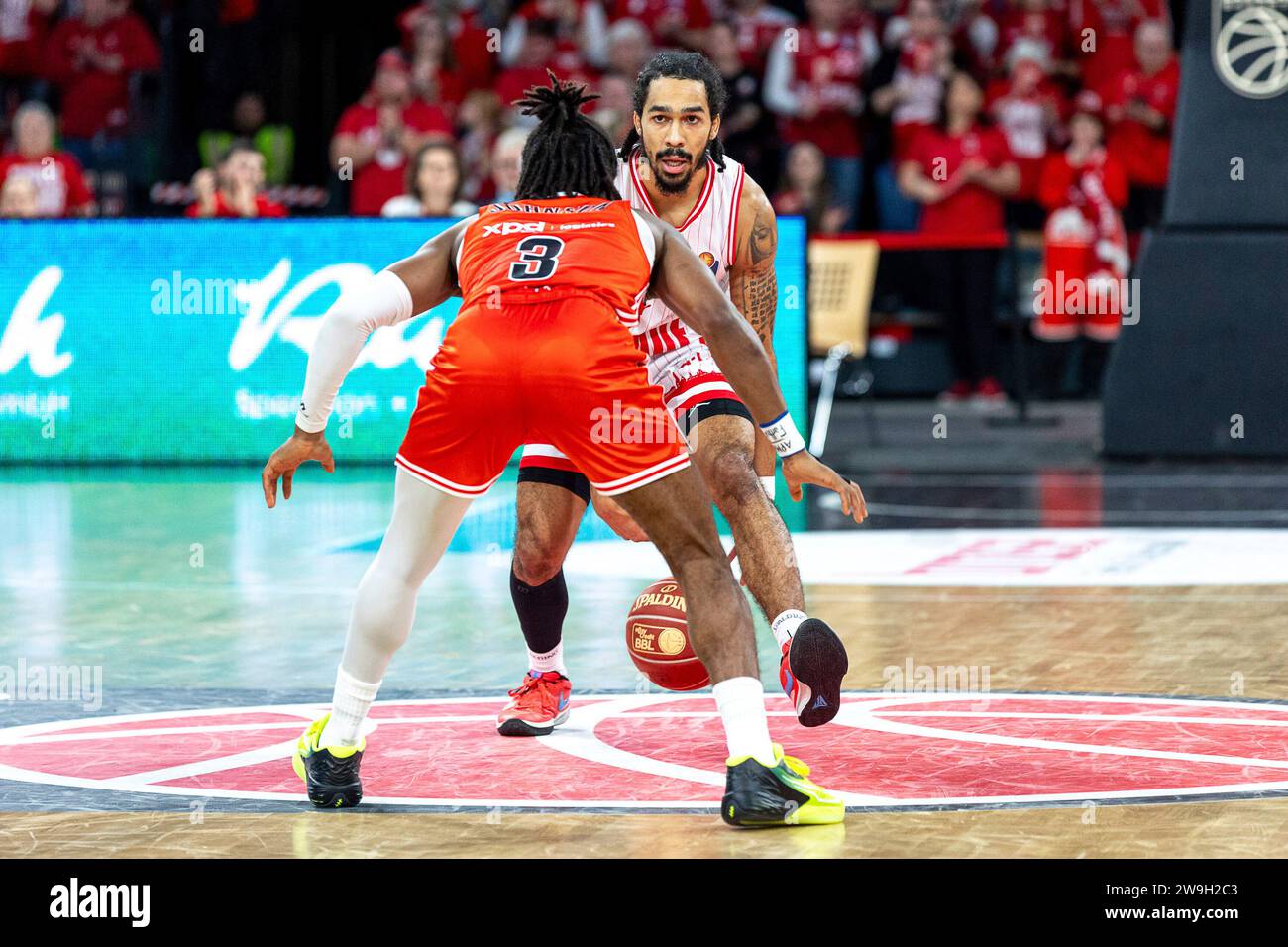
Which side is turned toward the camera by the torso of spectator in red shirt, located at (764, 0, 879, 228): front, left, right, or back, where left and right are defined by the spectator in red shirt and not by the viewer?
front

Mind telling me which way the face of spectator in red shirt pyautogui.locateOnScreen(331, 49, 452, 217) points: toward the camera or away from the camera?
toward the camera

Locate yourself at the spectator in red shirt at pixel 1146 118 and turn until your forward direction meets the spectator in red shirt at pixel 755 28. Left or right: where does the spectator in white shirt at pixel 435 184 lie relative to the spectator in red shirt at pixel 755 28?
left

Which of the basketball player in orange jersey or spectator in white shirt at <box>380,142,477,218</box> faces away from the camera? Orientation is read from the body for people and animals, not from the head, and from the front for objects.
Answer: the basketball player in orange jersey

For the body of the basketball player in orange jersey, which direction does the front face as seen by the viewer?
away from the camera

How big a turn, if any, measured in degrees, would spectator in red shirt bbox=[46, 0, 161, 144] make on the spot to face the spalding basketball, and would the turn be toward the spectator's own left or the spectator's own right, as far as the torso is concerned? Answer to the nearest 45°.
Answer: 0° — they already face it

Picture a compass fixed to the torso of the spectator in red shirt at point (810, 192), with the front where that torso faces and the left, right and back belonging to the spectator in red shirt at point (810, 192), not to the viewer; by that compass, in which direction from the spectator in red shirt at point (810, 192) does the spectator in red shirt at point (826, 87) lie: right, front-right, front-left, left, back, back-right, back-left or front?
back

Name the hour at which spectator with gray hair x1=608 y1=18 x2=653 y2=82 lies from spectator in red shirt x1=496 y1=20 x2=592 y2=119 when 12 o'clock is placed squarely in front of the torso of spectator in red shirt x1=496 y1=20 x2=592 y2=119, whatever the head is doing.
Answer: spectator with gray hair x1=608 y1=18 x2=653 y2=82 is roughly at 10 o'clock from spectator in red shirt x1=496 y1=20 x2=592 y2=119.

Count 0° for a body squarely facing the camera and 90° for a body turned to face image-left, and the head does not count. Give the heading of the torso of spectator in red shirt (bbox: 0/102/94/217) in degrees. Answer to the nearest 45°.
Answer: approximately 0°

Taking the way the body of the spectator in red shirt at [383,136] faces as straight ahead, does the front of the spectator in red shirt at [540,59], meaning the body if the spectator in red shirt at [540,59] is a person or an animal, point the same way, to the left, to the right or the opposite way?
the same way

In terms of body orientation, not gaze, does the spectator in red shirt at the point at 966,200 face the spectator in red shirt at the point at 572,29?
no

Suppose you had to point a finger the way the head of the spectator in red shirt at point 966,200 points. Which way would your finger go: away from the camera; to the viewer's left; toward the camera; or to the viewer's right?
toward the camera

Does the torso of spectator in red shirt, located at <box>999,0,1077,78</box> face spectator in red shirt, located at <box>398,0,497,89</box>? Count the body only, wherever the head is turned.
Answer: no

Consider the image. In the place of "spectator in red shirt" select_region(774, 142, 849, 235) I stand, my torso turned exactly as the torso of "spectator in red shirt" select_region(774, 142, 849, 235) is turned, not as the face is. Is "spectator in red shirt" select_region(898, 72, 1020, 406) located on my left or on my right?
on my left

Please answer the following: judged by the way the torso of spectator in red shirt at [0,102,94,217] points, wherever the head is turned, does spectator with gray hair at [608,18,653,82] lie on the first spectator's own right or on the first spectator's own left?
on the first spectator's own left

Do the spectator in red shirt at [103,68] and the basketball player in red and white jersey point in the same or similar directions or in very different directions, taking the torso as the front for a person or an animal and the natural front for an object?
same or similar directions

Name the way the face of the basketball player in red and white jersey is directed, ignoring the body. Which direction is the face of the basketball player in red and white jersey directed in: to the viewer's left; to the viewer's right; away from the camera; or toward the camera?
toward the camera

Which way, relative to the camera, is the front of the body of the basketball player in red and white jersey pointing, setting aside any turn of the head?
toward the camera

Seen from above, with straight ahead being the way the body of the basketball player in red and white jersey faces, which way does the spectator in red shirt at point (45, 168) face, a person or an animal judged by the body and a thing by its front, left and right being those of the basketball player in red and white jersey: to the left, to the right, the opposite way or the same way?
the same way

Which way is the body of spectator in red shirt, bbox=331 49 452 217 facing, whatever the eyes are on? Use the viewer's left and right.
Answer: facing the viewer

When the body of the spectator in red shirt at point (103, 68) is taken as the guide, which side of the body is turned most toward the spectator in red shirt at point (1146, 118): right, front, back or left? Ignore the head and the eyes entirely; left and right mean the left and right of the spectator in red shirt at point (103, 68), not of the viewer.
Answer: left

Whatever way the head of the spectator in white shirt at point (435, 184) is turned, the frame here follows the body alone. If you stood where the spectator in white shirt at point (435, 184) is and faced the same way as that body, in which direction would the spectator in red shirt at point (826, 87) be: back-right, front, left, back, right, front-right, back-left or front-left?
back-left

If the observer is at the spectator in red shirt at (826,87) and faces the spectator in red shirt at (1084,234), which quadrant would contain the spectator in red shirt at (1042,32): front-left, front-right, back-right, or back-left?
front-left
